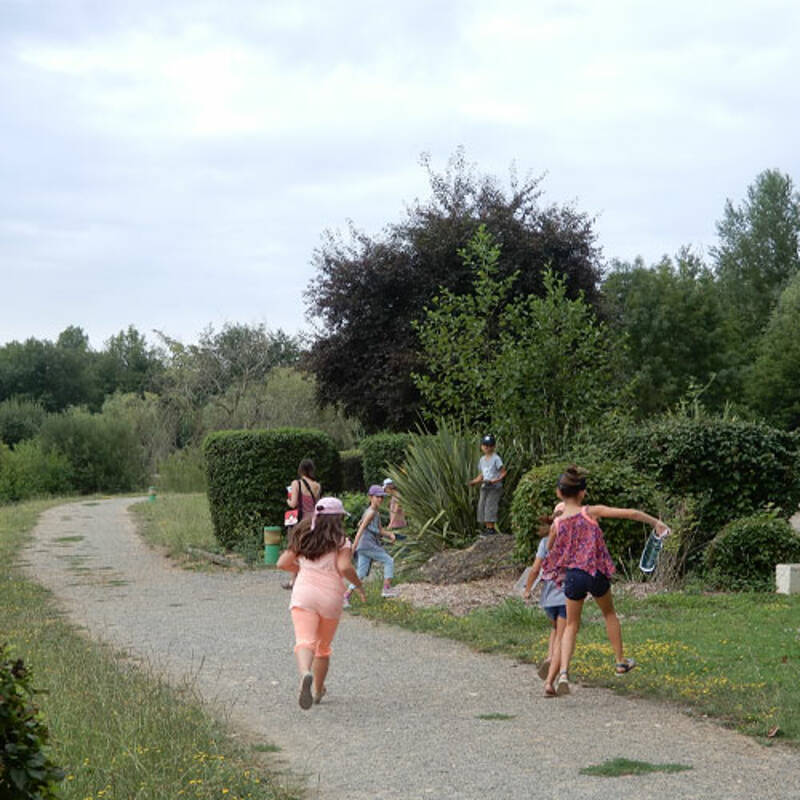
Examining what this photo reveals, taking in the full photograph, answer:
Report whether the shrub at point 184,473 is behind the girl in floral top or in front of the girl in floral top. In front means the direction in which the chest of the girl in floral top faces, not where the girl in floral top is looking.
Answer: in front

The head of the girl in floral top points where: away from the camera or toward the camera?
away from the camera

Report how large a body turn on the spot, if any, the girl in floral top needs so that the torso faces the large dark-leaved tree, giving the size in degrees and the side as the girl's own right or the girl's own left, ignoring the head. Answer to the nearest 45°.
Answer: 0° — they already face it

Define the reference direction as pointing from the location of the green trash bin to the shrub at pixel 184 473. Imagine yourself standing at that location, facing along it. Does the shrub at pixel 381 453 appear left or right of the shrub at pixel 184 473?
right

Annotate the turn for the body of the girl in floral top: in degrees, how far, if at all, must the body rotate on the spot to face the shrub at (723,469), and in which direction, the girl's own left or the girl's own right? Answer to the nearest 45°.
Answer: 0° — they already face it

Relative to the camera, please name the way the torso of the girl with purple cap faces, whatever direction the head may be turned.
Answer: to the viewer's right

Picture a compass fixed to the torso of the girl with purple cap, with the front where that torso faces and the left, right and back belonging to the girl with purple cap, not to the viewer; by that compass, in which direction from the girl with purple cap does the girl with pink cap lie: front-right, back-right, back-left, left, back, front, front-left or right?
right

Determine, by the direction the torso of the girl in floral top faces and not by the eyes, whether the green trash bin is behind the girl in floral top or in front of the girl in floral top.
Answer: in front

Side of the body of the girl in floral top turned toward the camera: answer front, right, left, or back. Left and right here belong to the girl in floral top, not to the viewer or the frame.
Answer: back
